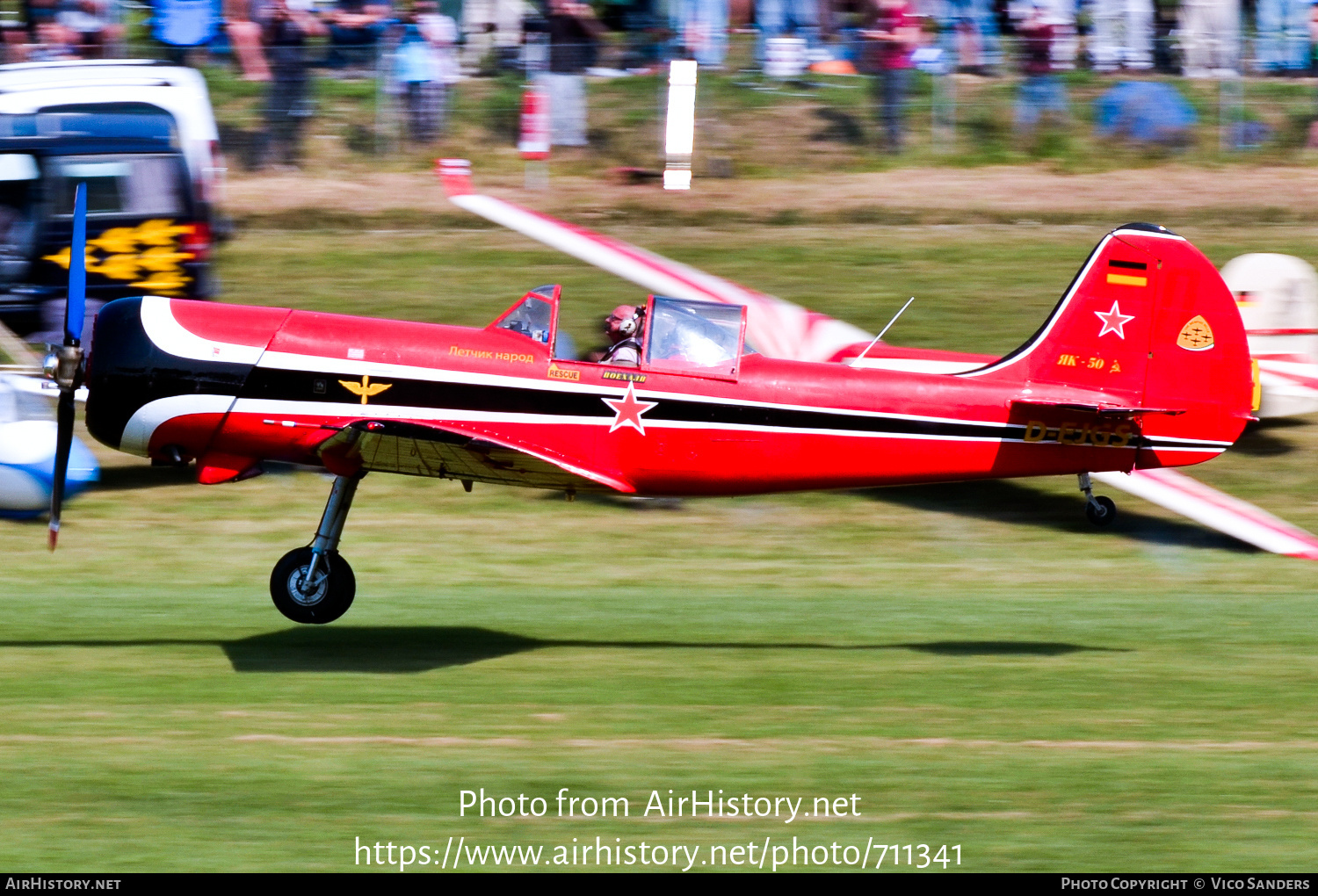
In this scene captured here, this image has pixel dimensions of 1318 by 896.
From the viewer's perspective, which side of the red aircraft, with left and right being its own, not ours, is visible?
left

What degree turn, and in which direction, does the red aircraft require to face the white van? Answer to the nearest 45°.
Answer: approximately 45° to its right

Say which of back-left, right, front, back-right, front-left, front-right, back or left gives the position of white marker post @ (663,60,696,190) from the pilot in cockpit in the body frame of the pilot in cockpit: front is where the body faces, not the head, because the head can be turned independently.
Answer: right

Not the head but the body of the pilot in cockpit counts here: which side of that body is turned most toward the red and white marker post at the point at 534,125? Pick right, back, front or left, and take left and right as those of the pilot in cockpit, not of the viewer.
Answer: right

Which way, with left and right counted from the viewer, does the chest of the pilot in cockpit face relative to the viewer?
facing to the left of the viewer

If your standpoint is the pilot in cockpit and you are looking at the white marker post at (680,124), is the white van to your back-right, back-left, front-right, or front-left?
front-left

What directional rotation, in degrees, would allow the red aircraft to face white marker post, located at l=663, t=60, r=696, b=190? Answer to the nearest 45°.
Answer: approximately 90° to its right
